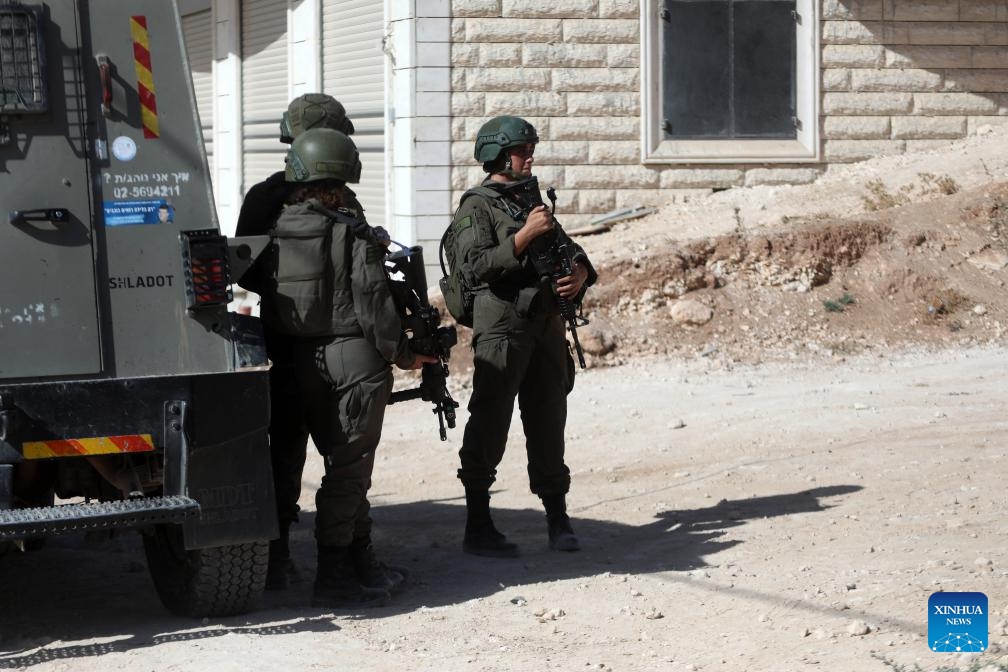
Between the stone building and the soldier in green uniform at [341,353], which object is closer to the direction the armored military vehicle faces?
the stone building

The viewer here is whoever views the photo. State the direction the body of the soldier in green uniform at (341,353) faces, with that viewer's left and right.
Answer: facing away from the viewer and to the right of the viewer

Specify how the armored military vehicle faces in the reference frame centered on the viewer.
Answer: facing away from the viewer

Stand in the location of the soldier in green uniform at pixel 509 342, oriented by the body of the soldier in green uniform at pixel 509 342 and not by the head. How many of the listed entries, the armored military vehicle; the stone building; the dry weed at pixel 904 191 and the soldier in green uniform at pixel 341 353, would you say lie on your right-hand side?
2

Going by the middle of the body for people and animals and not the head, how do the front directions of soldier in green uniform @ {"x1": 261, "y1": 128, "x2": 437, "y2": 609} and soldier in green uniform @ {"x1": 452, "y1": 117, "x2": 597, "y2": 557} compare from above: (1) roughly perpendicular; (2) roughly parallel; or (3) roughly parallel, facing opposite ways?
roughly perpendicular

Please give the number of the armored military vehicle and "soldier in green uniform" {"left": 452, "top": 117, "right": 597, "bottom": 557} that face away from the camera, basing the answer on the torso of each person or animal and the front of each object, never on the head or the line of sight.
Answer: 1

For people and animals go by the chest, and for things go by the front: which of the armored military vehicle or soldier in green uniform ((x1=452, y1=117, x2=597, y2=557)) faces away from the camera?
the armored military vehicle

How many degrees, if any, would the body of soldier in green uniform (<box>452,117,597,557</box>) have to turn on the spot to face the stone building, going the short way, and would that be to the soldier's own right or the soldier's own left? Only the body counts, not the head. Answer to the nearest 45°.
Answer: approximately 135° to the soldier's own left

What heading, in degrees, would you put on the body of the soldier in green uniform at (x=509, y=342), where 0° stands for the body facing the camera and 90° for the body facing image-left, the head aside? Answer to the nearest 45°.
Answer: approximately 315°
